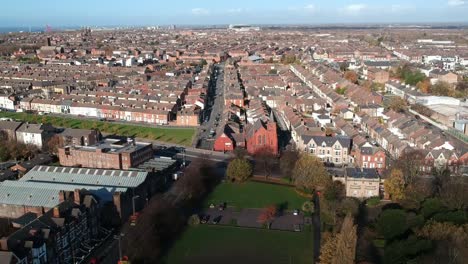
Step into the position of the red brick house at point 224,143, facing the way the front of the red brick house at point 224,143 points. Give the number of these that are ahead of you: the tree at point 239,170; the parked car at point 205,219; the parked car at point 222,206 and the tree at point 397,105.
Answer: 3

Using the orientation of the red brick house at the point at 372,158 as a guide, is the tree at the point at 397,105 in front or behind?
behind

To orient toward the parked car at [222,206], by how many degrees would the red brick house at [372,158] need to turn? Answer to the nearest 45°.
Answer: approximately 45° to its right

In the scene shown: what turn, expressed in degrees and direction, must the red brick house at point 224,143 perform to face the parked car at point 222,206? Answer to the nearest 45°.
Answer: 0° — it already faces it

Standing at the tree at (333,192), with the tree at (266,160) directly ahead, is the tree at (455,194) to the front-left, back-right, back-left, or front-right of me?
back-right

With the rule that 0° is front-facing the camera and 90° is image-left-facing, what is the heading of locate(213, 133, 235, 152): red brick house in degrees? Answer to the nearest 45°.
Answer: approximately 0°

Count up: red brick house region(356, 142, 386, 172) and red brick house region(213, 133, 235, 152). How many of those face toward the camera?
2

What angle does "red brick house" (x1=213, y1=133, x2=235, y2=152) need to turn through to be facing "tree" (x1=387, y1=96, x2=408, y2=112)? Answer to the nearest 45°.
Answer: approximately 135° to its left

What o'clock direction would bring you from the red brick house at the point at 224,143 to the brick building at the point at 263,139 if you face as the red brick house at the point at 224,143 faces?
The brick building is roughly at 10 o'clock from the red brick house.

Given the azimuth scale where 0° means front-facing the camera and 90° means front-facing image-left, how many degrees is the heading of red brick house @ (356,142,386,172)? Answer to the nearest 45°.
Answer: approximately 0°
